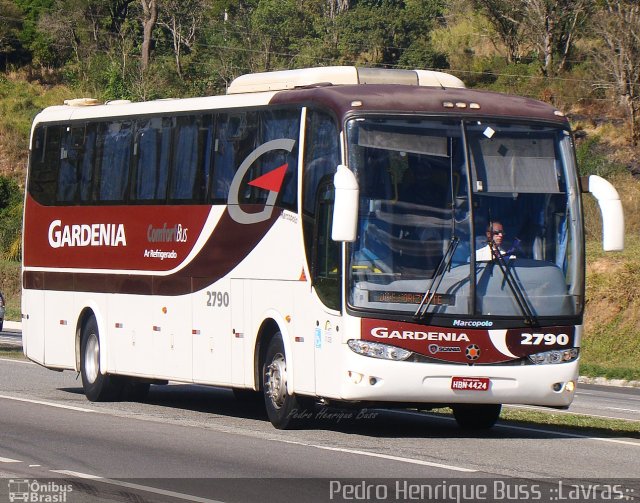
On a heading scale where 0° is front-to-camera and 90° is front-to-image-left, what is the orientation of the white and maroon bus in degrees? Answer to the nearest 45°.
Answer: approximately 315°
